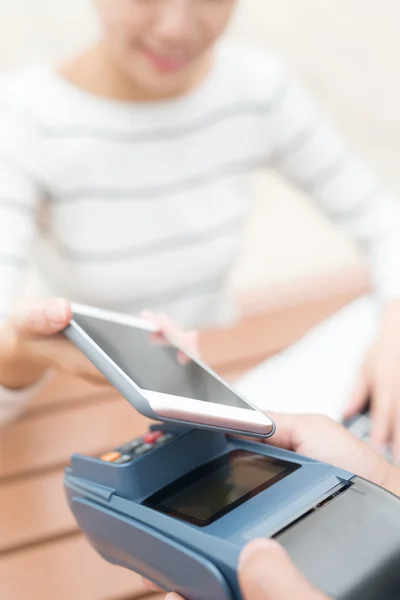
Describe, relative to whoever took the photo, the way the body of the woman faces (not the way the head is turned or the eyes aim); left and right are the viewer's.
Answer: facing the viewer

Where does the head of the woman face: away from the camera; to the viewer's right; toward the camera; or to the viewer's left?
toward the camera
